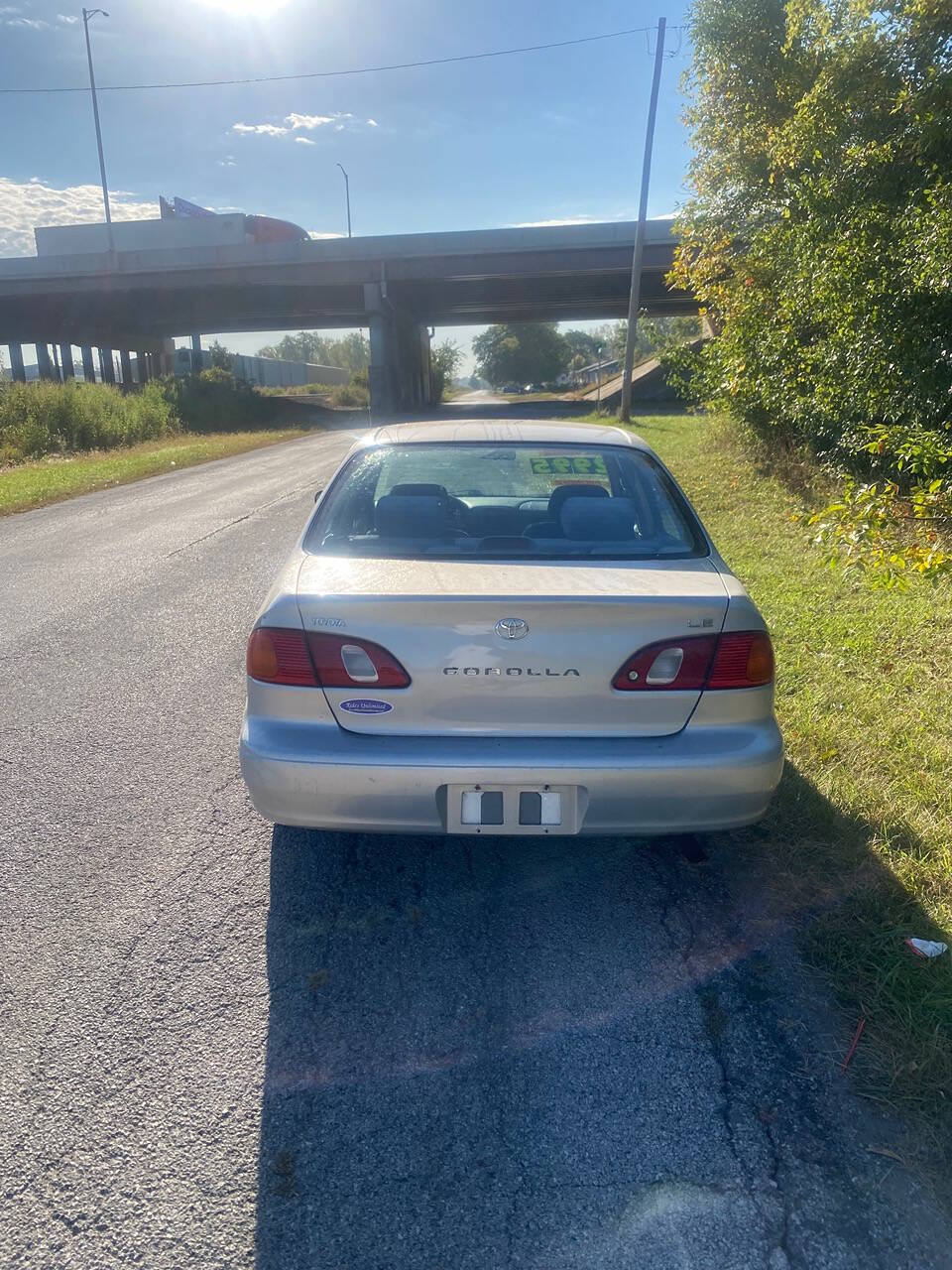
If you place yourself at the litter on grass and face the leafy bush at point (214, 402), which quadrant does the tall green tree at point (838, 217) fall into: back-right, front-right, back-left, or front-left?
front-right

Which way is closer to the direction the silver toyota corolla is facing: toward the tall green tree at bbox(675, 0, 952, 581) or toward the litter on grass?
the tall green tree

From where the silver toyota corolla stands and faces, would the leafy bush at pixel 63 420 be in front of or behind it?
in front

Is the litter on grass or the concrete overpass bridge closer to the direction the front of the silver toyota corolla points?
the concrete overpass bridge

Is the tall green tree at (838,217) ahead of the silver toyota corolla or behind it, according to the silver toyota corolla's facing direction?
ahead

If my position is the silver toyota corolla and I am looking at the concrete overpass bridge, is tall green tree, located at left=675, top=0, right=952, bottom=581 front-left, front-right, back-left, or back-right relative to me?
front-right

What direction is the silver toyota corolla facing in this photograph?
away from the camera

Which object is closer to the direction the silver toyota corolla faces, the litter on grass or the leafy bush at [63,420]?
the leafy bush

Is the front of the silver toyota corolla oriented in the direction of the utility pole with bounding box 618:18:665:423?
yes
